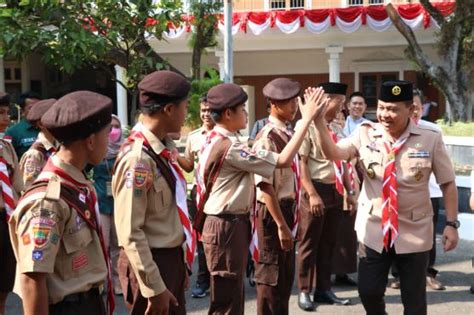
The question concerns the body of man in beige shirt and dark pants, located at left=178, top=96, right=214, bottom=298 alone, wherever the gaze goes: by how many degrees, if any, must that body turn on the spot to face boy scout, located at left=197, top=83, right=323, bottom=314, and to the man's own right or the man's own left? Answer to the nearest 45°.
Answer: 0° — they already face them

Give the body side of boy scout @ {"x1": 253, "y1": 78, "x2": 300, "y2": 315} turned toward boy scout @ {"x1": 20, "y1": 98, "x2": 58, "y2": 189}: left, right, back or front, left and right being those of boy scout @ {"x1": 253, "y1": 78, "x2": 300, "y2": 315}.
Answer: back

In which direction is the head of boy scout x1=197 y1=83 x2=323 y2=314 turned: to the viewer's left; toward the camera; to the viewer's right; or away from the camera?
to the viewer's right

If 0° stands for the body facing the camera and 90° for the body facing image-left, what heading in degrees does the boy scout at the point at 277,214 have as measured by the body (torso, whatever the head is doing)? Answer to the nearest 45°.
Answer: approximately 270°

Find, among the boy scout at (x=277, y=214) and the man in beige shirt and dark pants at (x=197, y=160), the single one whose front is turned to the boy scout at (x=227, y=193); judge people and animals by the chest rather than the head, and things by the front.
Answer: the man in beige shirt and dark pants at (x=197, y=160)

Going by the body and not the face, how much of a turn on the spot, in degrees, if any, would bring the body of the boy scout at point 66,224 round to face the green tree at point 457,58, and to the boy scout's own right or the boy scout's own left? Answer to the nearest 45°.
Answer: approximately 90° to the boy scout's own left

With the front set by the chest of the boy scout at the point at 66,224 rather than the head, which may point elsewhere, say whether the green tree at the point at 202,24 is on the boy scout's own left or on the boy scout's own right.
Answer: on the boy scout's own left

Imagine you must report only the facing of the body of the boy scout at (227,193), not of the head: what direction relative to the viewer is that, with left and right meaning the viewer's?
facing to the right of the viewer

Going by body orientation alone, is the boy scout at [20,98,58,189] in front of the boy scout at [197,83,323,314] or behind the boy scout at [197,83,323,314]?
behind

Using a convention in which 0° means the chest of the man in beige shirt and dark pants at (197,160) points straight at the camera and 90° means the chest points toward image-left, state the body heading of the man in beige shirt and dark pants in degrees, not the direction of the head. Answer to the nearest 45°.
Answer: approximately 0°

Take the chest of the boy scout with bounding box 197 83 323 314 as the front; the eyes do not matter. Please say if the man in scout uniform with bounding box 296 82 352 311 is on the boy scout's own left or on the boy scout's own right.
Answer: on the boy scout's own left
